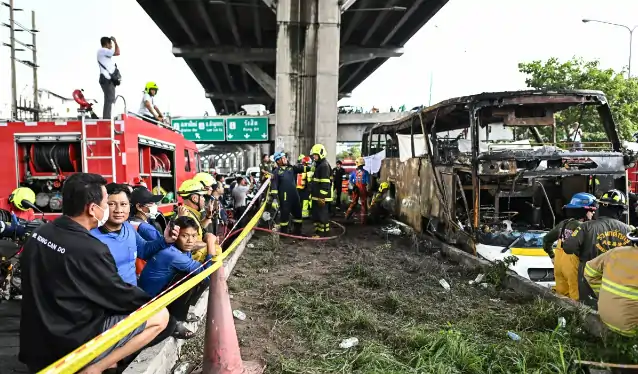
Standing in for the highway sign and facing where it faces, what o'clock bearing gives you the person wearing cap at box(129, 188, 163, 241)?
The person wearing cap is roughly at 12 o'clock from the highway sign.

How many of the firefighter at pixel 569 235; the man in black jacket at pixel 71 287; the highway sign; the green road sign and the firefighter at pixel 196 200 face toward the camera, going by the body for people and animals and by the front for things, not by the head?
2

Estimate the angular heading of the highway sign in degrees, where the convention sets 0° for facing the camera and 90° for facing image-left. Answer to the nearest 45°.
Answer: approximately 0°

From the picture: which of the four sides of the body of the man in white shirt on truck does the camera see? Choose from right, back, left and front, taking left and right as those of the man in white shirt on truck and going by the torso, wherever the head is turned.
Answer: right

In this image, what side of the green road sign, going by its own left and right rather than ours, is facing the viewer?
front

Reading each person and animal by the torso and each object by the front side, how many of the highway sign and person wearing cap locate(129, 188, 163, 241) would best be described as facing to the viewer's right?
1

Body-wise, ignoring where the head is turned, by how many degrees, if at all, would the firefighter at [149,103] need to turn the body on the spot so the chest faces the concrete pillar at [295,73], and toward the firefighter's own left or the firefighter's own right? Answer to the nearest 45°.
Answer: approximately 90° to the firefighter's own left

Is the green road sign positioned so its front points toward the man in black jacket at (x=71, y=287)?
yes

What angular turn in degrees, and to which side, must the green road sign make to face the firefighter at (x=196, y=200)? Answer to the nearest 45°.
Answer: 0° — it already faces them

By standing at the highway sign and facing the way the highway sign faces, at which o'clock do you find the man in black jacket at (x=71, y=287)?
The man in black jacket is roughly at 12 o'clock from the highway sign.
